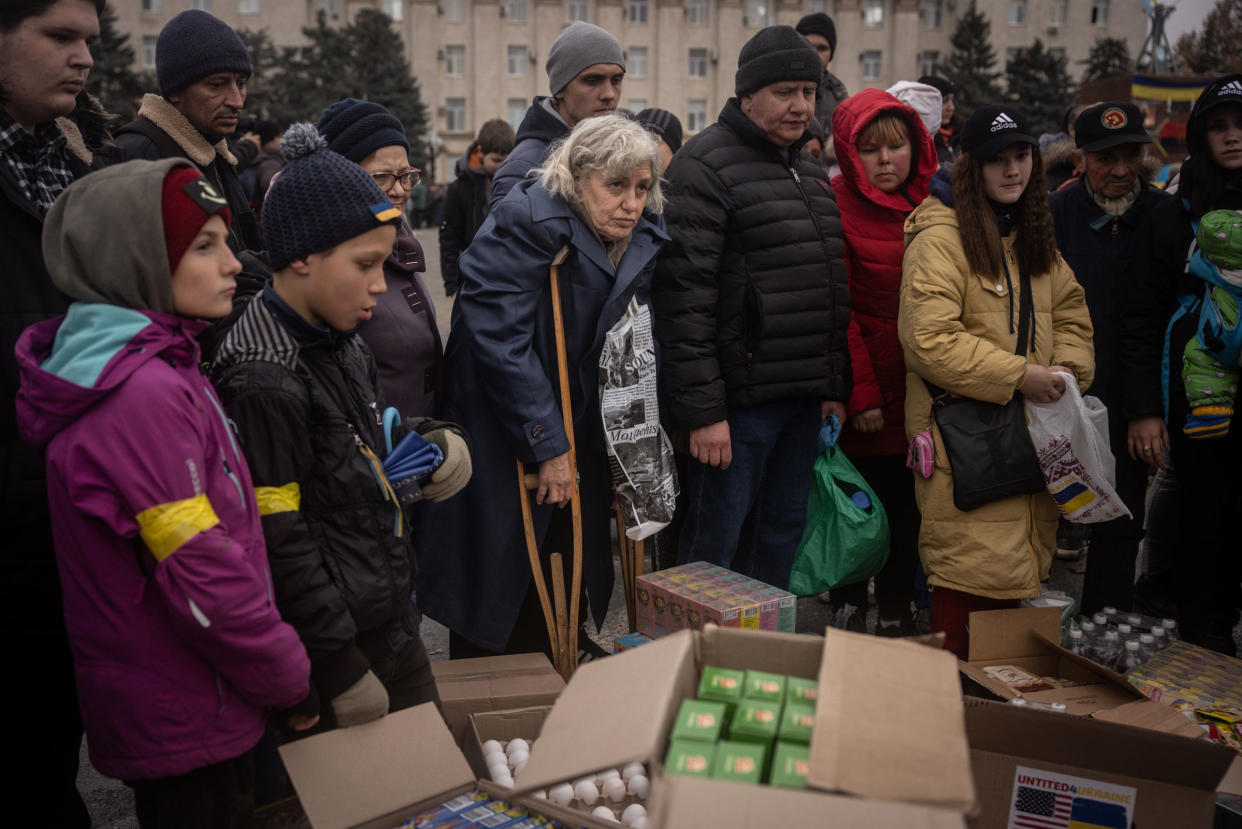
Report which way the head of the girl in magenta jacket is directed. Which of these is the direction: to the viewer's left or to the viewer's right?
to the viewer's right

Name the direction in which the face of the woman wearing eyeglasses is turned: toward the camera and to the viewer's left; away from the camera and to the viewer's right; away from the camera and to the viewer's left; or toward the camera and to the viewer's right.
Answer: toward the camera and to the viewer's right

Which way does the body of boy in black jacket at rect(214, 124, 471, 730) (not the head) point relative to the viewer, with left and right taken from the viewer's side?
facing the viewer and to the right of the viewer

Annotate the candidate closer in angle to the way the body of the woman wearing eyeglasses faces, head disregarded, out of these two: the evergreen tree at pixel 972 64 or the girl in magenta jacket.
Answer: the girl in magenta jacket

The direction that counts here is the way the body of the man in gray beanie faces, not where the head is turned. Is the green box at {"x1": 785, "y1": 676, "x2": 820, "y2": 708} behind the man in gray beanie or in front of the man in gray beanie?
in front

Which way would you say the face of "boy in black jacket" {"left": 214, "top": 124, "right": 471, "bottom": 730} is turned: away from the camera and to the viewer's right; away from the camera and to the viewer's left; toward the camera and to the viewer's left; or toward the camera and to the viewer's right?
toward the camera and to the viewer's right

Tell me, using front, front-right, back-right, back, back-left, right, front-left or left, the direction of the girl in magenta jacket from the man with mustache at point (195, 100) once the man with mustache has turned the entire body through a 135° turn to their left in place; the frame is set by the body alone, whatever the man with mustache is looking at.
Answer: back

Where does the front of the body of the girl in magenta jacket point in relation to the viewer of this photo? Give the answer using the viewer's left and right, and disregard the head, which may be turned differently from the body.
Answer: facing to the right of the viewer

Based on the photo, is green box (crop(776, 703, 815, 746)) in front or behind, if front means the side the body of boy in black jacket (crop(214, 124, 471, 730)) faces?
in front

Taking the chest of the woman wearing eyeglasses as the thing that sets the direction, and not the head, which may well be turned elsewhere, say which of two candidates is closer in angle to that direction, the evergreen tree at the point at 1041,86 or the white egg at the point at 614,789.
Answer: the white egg
